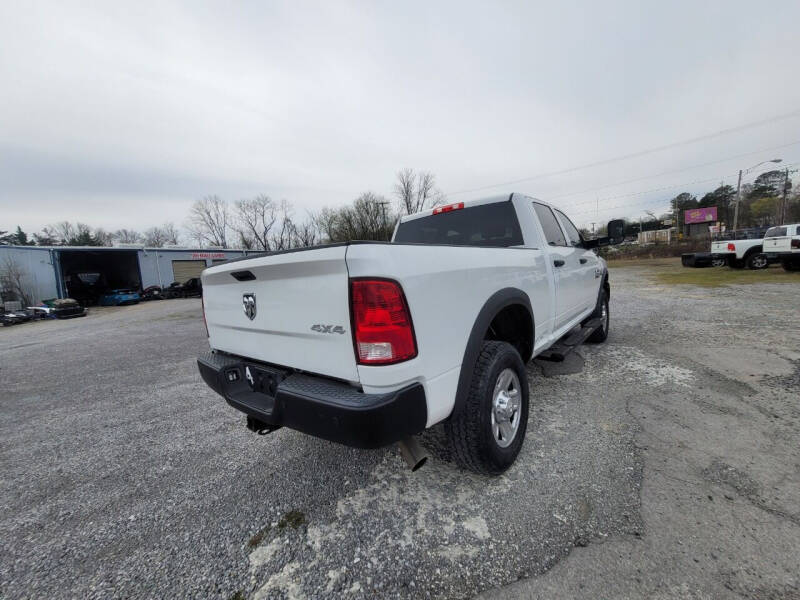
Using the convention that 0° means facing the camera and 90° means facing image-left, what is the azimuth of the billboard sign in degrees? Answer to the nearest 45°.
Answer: approximately 0°

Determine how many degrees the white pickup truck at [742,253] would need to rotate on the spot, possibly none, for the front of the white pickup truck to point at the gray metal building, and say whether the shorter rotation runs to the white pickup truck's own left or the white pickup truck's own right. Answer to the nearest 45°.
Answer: approximately 180°

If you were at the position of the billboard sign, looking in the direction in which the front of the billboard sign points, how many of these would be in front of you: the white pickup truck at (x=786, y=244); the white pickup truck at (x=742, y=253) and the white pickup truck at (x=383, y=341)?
3

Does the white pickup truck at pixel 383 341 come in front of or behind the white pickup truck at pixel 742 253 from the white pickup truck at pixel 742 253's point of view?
behind

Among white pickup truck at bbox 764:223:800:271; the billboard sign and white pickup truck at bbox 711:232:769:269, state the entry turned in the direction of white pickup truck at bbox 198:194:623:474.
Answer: the billboard sign
